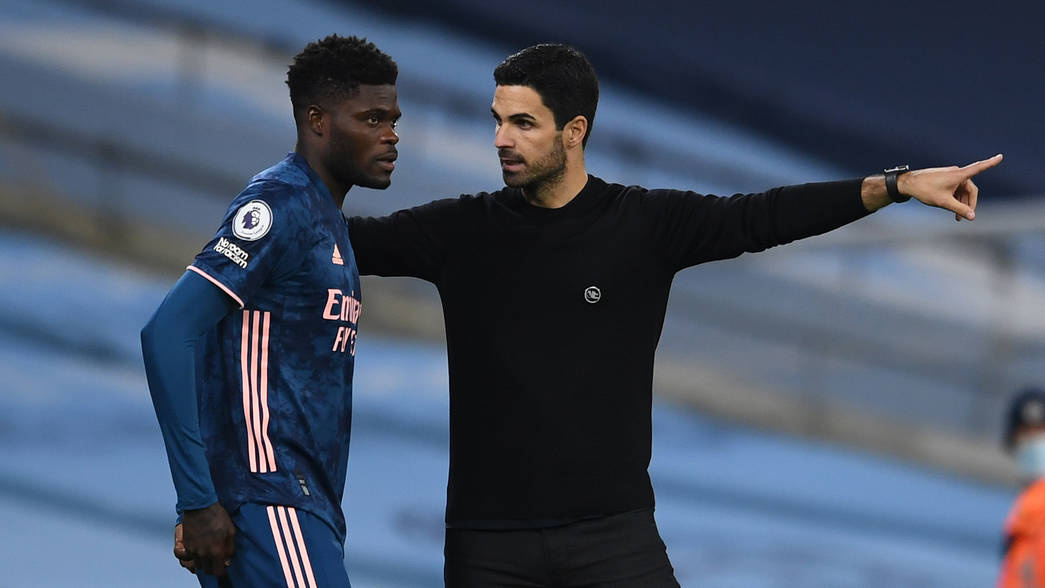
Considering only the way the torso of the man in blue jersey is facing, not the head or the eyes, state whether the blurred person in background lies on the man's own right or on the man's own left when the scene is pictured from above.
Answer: on the man's own left

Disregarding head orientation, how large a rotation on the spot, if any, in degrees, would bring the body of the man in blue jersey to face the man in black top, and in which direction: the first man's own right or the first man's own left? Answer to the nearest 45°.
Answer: approximately 45° to the first man's own left

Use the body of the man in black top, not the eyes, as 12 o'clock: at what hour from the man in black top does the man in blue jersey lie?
The man in blue jersey is roughly at 2 o'clock from the man in black top.

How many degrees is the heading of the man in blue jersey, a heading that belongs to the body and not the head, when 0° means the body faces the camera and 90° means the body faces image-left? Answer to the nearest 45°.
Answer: approximately 315°

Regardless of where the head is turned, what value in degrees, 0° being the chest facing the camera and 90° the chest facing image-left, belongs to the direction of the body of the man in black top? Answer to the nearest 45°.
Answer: approximately 0°

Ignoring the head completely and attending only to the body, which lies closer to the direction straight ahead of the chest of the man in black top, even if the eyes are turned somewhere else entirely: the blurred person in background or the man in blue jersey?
the man in blue jersey

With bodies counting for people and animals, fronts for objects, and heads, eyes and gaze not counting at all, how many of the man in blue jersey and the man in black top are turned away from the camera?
0

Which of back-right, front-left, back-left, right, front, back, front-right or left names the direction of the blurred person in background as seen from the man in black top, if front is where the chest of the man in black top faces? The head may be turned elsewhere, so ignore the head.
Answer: back-left
